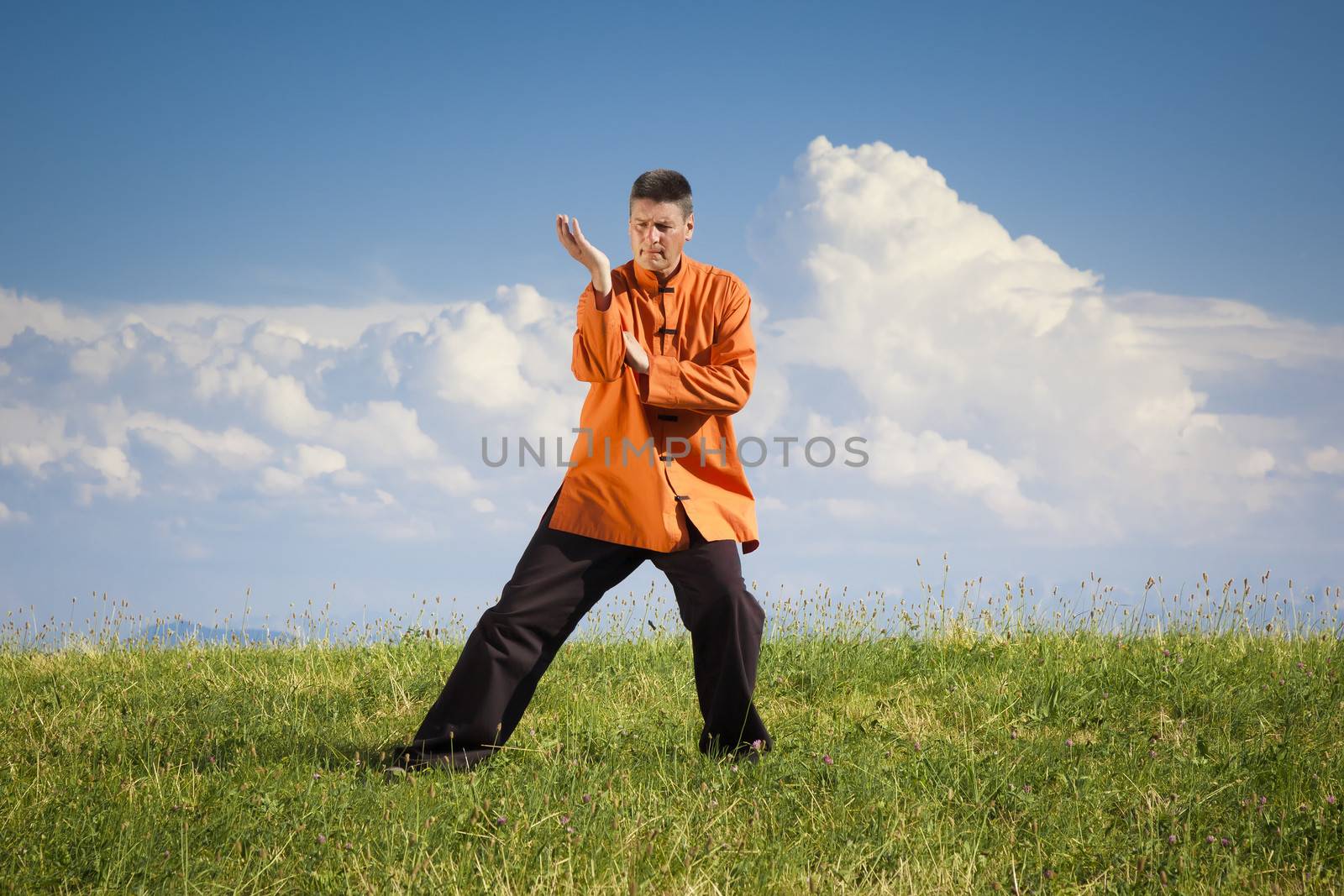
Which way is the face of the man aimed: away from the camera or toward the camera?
toward the camera

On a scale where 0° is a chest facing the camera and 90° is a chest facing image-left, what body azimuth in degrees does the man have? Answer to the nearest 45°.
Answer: approximately 0°
